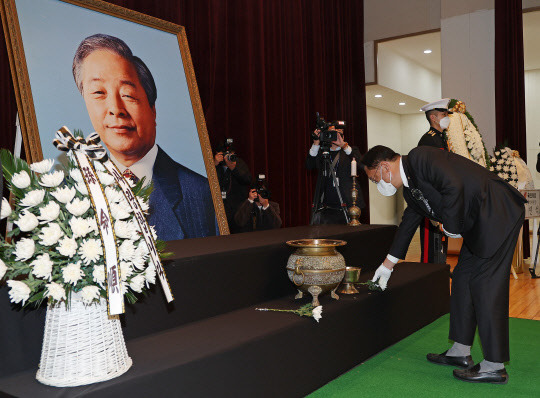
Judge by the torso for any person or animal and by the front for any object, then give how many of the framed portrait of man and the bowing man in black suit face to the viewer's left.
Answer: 1

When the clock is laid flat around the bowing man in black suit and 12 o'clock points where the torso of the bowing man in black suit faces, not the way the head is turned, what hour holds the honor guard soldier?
The honor guard soldier is roughly at 3 o'clock from the bowing man in black suit.

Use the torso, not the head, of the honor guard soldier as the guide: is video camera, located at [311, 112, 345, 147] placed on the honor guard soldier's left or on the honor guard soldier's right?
on the honor guard soldier's right

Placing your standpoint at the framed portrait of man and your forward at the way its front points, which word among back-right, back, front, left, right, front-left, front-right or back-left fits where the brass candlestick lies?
front-left

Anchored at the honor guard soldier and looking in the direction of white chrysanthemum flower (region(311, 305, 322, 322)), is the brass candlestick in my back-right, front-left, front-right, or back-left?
front-right

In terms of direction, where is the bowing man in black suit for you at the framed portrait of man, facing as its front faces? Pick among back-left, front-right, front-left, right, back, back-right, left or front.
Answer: front

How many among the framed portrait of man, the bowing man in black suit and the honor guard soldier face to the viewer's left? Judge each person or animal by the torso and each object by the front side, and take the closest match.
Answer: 1

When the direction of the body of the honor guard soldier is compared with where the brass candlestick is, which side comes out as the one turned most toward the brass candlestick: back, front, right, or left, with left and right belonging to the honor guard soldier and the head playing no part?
right

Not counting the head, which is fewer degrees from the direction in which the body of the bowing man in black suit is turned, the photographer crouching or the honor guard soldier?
the photographer crouching

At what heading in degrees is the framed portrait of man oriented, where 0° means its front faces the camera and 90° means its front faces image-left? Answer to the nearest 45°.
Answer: approximately 315°

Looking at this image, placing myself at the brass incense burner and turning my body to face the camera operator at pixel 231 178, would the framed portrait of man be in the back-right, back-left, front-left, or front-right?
front-left

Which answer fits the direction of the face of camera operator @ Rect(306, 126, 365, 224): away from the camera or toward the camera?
toward the camera

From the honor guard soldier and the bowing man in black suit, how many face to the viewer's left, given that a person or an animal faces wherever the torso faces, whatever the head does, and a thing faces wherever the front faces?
1

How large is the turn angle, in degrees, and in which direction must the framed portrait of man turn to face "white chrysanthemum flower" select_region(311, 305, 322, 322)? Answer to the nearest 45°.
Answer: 0° — it already faces it

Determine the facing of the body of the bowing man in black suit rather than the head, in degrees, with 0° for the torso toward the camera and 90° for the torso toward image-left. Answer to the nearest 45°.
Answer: approximately 90°
